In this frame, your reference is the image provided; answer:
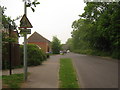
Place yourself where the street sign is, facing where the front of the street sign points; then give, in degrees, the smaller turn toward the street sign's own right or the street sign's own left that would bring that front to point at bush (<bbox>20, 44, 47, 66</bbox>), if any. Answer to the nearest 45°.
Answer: approximately 180°

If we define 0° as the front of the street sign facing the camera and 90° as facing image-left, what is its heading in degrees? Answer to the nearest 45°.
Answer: approximately 0°
